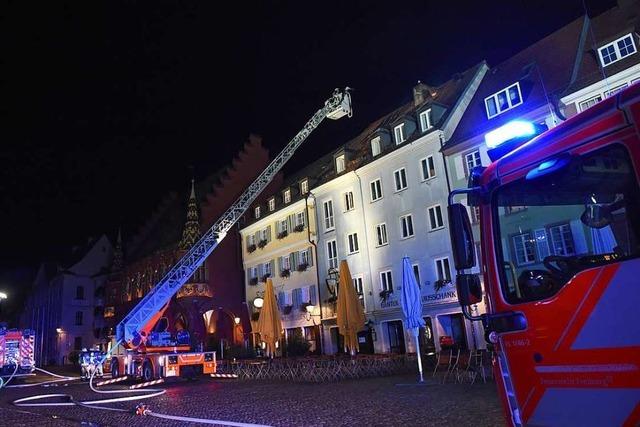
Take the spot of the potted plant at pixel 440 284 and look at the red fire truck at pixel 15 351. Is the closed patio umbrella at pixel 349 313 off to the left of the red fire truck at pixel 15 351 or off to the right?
left

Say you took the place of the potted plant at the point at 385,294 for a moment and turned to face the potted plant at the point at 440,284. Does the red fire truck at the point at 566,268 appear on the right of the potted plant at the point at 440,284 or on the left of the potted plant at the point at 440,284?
right

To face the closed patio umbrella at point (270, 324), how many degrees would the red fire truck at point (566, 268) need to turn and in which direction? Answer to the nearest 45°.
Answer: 0° — it already faces it

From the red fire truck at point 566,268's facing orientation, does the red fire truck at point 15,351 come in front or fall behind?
in front
